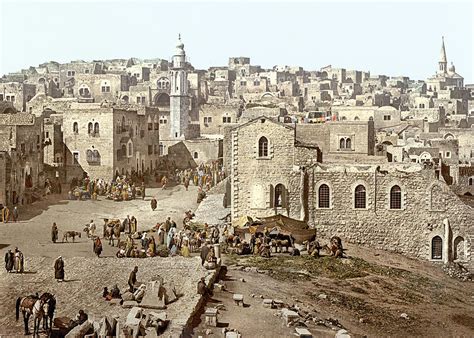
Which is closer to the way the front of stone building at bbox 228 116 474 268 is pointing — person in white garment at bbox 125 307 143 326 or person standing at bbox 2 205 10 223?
the person in white garment

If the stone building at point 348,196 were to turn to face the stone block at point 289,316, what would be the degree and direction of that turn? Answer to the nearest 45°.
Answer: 0° — it already faces it

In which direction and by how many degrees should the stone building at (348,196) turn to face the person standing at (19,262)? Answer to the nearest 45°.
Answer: approximately 45° to its right

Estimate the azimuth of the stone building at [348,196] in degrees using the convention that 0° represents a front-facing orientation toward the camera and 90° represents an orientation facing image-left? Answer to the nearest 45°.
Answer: approximately 0°

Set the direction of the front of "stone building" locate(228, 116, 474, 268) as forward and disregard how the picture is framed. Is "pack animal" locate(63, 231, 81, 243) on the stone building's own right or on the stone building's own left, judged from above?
on the stone building's own right

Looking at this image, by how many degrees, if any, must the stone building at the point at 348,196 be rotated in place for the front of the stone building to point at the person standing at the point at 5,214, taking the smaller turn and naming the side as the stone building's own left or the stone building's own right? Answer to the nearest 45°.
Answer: approximately 90° to the stone building's own right

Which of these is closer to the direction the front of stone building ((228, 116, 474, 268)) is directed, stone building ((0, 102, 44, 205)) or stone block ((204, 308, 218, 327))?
the stone block
